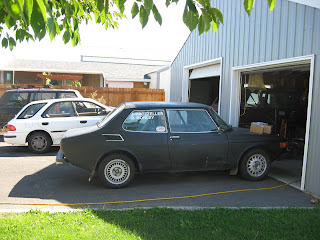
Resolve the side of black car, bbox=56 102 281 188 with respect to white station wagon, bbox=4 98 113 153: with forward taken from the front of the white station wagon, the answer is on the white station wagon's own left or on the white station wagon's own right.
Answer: on the white station wagon's own right

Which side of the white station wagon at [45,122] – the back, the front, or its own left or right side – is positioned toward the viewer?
right

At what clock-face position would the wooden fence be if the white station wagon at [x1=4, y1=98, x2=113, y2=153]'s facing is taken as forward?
The wooden fence is roughly at 10 o'clock from the white station wagon.

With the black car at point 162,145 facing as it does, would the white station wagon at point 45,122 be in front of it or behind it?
behind

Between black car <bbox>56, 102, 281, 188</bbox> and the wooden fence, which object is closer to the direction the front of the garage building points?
the black car

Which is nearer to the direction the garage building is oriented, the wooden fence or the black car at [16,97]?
the black car

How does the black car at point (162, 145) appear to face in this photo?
to the viewer's right
